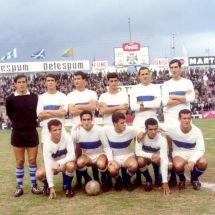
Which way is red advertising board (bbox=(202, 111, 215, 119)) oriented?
toward the camera
